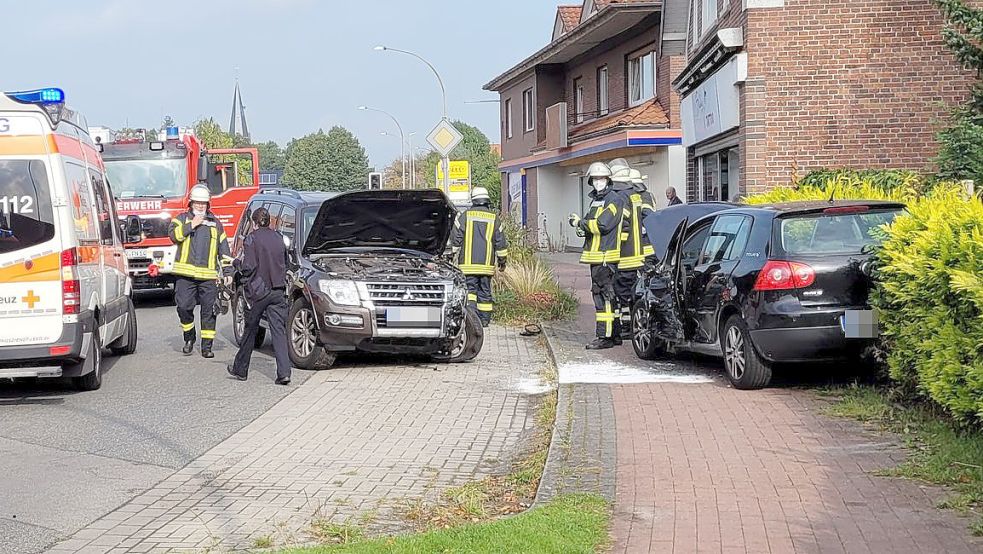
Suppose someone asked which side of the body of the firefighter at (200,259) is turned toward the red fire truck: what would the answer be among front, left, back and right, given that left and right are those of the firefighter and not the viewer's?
back

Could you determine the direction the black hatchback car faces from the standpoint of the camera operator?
facing away from the viewer and to the left of the viewer

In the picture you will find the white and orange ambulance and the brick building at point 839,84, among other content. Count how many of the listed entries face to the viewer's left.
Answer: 1

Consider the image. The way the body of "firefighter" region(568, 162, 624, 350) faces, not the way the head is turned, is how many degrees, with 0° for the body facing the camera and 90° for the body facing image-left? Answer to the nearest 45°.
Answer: approximately 45°

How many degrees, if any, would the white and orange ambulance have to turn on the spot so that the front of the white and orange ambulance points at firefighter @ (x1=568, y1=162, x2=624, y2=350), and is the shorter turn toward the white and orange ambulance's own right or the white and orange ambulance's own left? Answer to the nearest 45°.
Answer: approximately 45° to the white and orange ambulance's own right

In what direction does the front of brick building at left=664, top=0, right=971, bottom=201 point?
to the viewer's left

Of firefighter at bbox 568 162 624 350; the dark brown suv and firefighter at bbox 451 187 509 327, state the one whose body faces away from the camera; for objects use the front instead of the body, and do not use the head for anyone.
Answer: firefighter at bbox 451 187 509 327

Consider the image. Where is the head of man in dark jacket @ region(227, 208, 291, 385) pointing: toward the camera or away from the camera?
away from the camera
